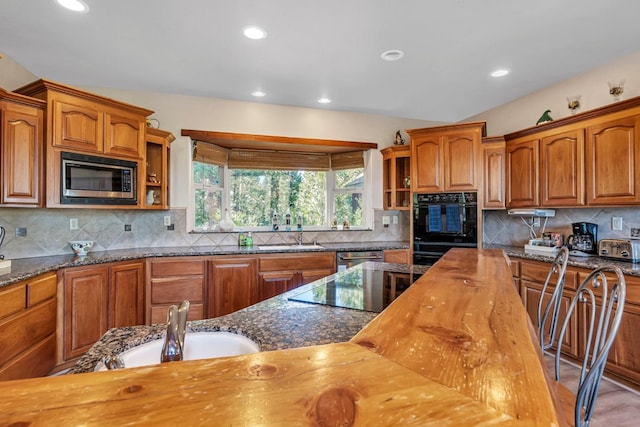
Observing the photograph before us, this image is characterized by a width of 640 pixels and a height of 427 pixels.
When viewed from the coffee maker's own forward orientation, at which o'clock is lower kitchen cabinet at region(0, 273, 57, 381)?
The lower kitchen cabinet is roughly at 12 o'clock from the coffee maker.

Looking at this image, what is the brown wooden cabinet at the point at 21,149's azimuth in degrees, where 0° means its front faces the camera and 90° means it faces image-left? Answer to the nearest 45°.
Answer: approximately 315°

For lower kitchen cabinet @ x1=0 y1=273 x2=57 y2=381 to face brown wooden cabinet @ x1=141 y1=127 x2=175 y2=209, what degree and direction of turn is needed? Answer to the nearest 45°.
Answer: approximately 90° to its left

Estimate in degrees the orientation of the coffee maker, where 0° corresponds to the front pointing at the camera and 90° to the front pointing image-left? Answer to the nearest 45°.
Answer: approximately 45°

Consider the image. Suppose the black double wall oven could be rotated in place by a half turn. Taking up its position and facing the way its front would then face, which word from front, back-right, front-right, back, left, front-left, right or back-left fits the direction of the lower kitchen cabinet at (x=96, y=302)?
back-left

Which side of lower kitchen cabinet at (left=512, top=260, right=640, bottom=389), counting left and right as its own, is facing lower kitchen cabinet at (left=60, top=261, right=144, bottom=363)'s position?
front

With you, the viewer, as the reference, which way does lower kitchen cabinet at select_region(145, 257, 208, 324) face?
facing the viewer

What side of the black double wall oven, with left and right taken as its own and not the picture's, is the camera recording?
front

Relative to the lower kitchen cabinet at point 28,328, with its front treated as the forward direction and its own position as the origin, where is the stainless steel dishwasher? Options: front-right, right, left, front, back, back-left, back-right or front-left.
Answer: front-left

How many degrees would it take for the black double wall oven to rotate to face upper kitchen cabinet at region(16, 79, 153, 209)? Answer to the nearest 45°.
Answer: approximately 45° to its right

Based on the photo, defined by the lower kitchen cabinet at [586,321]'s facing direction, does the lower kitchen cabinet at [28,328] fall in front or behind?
in front

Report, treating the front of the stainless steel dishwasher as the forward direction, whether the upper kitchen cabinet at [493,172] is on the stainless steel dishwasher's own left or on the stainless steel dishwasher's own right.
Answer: on the stainless steel dishwasher's own left

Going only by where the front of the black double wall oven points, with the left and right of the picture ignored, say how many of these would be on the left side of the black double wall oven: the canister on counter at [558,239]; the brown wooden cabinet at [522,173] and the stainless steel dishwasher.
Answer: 2

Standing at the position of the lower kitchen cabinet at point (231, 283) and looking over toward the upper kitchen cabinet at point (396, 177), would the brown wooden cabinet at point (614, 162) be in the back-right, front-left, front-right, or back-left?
front-right

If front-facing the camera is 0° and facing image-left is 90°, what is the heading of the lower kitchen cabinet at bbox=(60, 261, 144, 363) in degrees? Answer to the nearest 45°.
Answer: approximately 315°

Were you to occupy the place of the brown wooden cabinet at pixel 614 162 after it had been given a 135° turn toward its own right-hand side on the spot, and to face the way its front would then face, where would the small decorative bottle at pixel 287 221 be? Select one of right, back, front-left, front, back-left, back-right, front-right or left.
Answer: left
